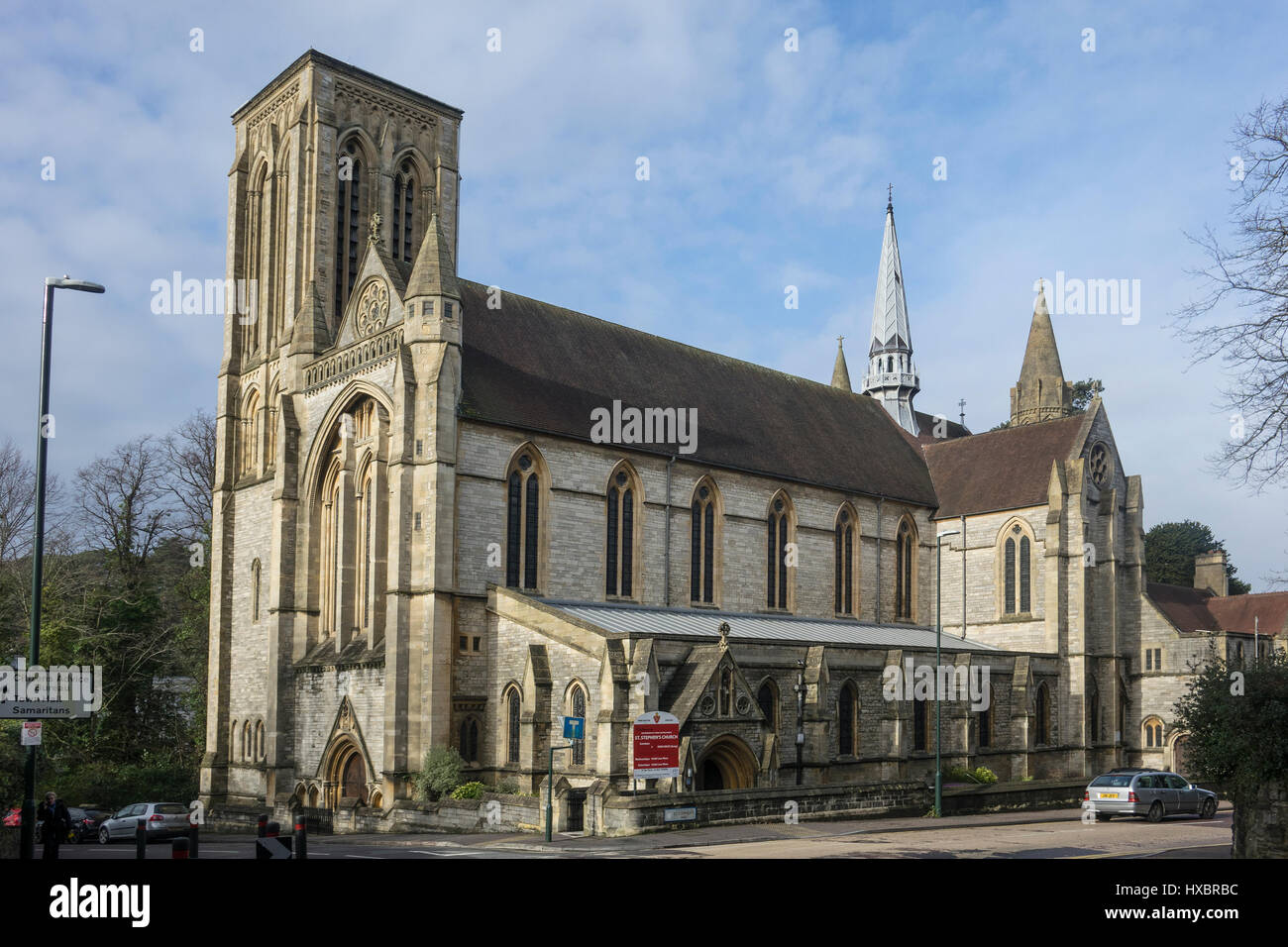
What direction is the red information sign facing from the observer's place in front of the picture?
facing the viewer

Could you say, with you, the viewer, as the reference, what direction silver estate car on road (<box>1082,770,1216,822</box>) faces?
facing away from the viewer and to the right of the viewer

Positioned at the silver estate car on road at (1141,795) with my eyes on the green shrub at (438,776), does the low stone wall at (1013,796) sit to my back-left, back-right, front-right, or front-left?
front-right

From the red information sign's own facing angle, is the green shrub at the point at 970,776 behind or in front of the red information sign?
behind

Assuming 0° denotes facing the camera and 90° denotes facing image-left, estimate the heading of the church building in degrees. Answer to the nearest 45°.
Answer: approximately 45°

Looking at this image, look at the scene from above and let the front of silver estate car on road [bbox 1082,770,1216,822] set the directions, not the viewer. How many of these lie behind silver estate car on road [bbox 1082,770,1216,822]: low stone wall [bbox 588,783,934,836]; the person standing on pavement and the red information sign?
3

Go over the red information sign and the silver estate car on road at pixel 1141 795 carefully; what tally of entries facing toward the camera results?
1

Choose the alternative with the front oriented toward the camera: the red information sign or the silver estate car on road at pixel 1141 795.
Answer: the red information sign

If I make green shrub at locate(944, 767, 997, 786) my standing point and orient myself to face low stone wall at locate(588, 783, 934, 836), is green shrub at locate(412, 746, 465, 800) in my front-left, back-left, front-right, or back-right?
front-right
